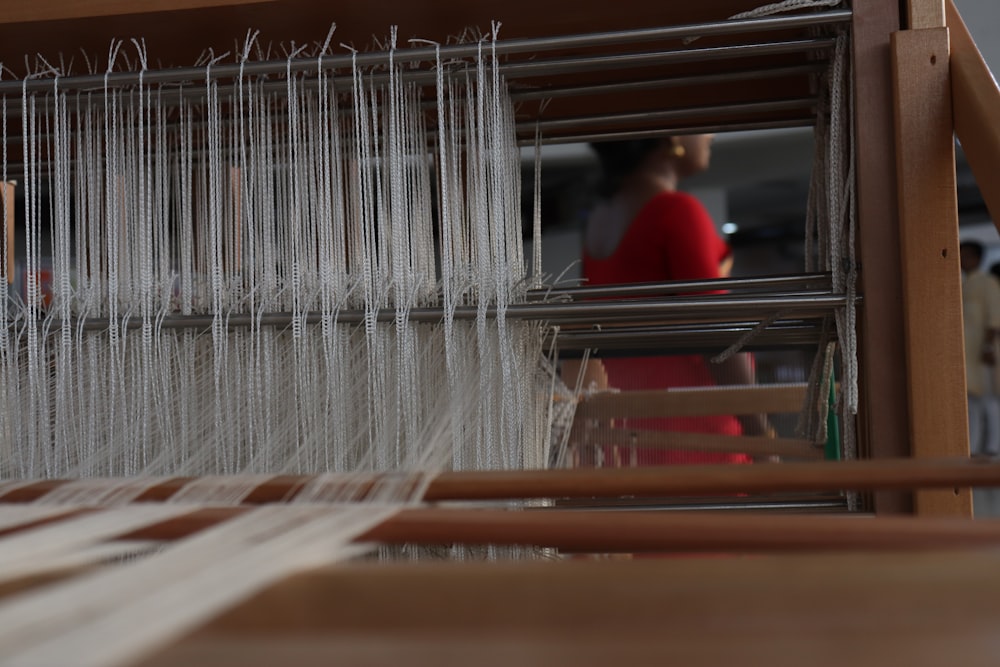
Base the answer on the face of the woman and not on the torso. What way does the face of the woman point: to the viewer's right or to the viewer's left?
to the viewer's right

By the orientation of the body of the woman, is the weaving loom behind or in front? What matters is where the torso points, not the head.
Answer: behind

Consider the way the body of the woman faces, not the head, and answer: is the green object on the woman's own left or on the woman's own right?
on the woman's own right

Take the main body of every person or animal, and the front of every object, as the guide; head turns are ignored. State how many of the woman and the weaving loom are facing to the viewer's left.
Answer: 0

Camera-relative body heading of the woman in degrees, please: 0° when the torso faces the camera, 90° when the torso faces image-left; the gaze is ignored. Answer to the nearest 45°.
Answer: approximately 225°
